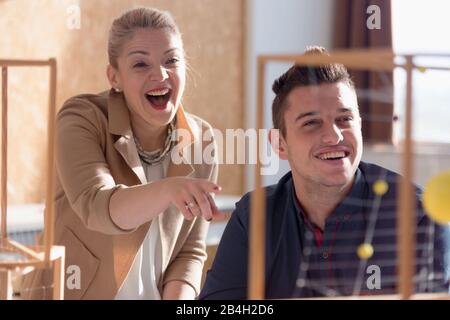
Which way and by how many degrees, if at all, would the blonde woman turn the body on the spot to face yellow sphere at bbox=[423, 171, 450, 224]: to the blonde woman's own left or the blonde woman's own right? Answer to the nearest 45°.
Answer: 0° — they already face it

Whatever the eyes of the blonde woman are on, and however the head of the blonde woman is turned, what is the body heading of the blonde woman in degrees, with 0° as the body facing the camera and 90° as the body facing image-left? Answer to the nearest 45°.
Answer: approximately 315°
